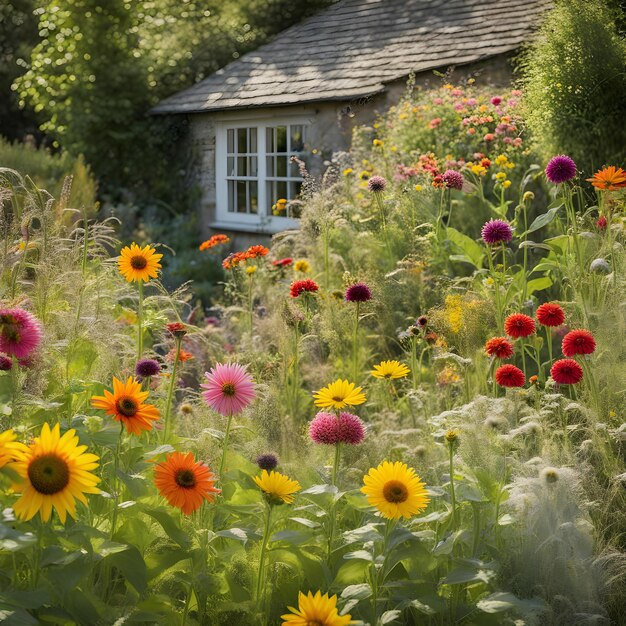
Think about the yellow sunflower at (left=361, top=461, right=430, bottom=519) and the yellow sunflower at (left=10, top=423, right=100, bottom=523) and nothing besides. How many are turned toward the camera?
2

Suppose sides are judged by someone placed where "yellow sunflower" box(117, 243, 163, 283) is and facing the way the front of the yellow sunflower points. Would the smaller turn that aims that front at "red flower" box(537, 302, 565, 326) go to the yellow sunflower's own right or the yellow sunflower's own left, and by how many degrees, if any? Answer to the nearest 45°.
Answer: approximately 90° to the yellow sunflower's own left

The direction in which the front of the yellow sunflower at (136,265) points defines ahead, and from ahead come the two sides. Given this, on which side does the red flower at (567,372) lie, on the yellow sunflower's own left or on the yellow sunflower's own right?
on the yellow sunflower's own left

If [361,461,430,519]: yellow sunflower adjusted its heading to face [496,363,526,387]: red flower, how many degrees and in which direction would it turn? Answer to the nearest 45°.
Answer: approximately 180°

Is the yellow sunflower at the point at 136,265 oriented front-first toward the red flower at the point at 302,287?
no

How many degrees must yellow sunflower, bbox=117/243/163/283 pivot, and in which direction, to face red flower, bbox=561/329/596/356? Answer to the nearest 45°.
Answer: approximately 90° to its left

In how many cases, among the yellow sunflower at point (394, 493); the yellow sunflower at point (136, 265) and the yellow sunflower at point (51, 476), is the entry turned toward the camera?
3

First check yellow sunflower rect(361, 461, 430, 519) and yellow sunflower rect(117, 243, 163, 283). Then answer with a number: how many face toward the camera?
2

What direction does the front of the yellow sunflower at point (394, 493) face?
toward the camera

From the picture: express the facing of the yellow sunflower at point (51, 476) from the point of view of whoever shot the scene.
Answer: facing the viewer

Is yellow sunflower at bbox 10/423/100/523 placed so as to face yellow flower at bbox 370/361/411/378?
no

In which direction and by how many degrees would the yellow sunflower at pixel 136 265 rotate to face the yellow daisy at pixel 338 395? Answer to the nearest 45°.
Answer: approximately 45° to its left

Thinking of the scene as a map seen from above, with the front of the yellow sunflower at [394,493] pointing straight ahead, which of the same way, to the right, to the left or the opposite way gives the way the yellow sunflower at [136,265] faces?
the same way

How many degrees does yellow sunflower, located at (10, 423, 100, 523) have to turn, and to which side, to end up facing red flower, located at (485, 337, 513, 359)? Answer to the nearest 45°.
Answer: approximately 135° to its left

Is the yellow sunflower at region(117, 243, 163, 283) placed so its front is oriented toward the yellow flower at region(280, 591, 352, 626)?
yes

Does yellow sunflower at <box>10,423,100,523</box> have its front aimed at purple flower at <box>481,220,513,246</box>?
no
